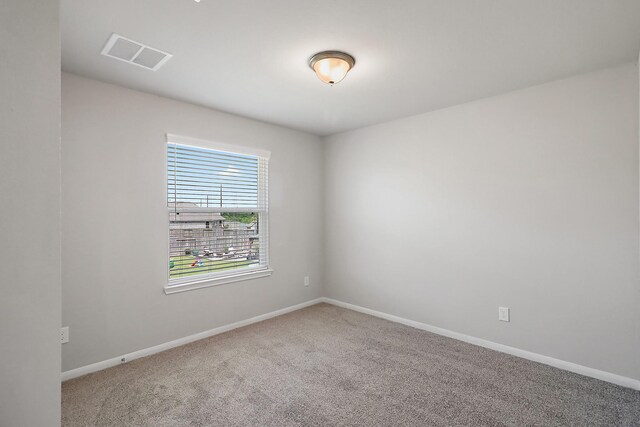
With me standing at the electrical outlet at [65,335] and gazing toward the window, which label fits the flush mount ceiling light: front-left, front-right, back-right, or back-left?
front-right

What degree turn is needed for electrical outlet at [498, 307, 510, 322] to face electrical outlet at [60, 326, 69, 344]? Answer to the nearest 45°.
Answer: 0° — it already faces it

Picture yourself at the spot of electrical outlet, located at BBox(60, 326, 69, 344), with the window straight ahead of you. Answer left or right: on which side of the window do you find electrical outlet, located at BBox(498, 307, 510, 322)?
right

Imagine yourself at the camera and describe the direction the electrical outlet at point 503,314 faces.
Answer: facing the viewer and to the left of the viewer

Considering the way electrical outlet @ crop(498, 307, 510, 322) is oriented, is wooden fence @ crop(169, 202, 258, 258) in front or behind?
in front

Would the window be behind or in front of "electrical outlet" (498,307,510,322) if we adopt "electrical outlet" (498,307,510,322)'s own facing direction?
in front
